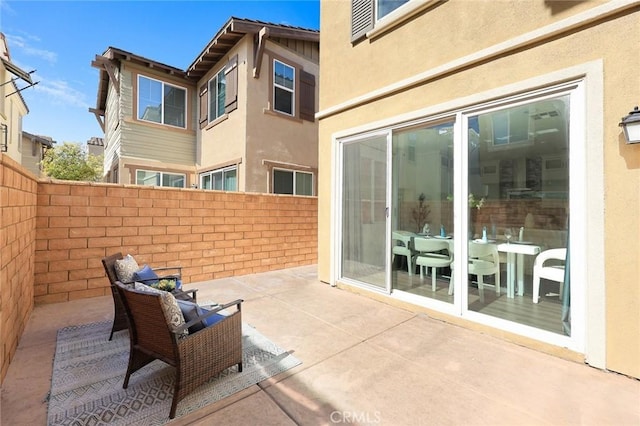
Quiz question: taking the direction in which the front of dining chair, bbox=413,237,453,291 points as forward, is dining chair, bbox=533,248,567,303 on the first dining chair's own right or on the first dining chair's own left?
on the first dining chair's own right

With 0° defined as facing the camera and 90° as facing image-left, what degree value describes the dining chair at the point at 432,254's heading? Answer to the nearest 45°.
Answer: approximately 225°

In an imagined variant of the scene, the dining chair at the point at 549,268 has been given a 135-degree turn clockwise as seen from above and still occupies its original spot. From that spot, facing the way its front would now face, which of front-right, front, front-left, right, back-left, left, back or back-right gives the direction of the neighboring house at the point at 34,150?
back-left

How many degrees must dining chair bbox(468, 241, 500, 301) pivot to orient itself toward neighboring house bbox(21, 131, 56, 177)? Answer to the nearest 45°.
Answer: approximately 135° to its left

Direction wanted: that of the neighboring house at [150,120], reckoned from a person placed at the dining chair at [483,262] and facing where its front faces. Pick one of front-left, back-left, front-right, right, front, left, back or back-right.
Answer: back-left

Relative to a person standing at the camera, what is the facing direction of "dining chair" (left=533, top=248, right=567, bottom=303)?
facing to the left of the viewer

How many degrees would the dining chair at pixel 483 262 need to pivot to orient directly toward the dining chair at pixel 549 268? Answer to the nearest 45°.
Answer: approximately 45° to its right

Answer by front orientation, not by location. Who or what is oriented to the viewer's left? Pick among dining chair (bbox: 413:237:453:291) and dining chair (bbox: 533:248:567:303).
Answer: dining chair (bbox: 533:248:567:303)

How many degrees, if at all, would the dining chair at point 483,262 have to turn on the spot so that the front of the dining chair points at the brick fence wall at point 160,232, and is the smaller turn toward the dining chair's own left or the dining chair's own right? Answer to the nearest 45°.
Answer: approximately 135° to the dining chair's own left

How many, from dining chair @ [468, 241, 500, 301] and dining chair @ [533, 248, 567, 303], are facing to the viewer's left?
1

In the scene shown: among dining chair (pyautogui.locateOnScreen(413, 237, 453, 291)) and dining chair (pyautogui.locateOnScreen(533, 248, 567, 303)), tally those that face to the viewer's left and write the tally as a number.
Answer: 1

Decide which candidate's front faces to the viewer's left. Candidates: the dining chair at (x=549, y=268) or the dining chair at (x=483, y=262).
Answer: the dining chair at (x=549, y=268)

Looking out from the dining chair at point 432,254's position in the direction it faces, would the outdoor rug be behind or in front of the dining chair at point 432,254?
behind

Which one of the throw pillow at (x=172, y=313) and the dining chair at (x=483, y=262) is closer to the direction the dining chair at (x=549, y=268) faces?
the dining chair

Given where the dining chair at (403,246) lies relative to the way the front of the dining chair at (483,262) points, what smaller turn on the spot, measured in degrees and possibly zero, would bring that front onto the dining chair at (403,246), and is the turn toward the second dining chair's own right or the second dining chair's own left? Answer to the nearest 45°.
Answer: approximately 135° to the second dining chair's own left
